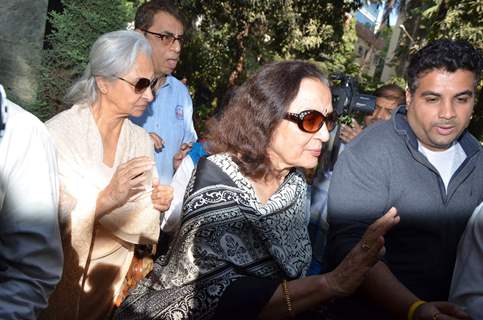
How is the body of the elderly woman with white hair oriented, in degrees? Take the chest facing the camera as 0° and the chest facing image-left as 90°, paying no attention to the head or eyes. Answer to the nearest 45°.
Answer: approximately 315°

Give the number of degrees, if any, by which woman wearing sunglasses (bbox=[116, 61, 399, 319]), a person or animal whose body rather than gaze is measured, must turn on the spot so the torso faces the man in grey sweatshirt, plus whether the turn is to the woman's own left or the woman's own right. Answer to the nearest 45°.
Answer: approximately 90° to the woman's own left

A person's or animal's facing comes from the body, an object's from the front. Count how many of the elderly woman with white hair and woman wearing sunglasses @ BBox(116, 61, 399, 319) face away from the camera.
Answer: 0

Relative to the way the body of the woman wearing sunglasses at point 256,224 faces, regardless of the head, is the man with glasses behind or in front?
behind

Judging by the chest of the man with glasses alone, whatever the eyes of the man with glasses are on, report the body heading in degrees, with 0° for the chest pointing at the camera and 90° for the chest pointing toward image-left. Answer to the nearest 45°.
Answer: approximately 315°

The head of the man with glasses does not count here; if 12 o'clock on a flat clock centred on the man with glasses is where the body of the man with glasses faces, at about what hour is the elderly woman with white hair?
The elderly woman with white hair is roughly at 2 o'clock from the man with glasses.

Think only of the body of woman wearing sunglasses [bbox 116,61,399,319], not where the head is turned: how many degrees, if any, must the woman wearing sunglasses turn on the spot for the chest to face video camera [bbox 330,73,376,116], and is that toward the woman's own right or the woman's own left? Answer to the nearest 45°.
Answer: approximately 135° to the woman's own left
